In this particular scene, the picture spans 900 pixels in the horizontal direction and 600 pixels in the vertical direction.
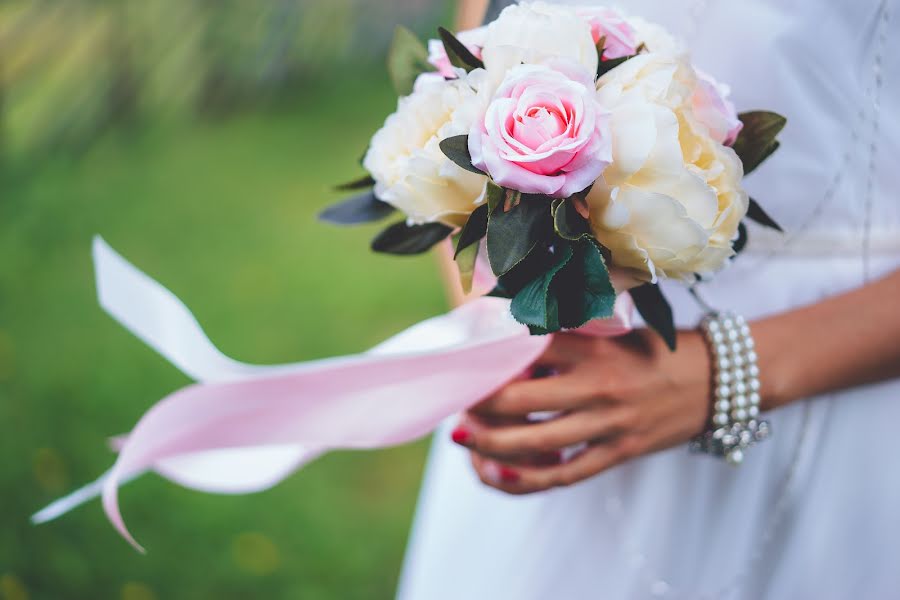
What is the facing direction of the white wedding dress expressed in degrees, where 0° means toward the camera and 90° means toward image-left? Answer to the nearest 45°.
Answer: approximately 45°
